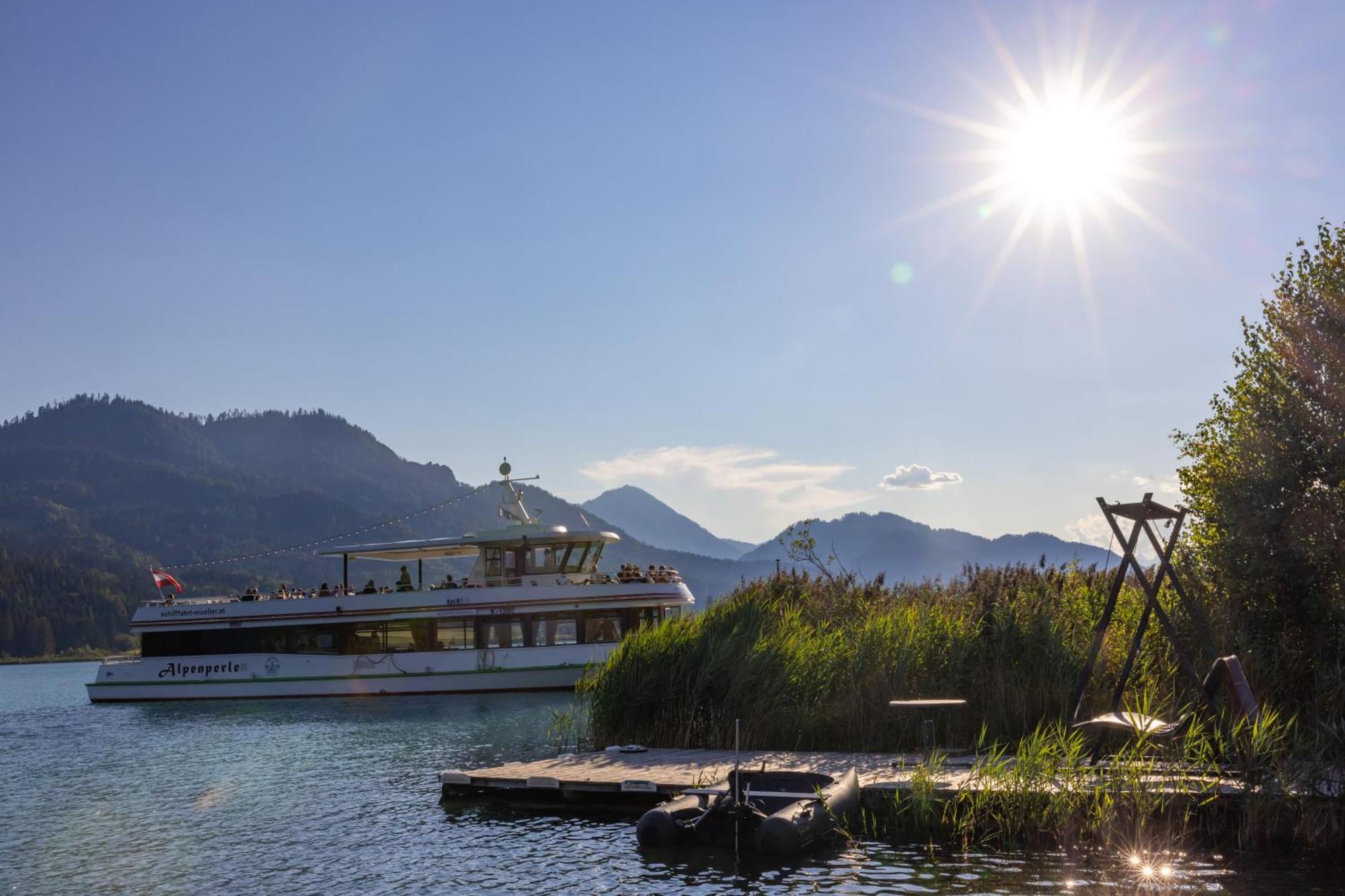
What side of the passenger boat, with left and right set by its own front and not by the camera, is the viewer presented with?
right

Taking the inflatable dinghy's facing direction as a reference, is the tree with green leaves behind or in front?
in front

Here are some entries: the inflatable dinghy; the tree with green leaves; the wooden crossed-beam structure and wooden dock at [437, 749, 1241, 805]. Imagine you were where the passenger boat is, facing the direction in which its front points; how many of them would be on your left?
0

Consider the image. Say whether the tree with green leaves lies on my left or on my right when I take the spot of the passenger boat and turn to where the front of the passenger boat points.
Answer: on my right

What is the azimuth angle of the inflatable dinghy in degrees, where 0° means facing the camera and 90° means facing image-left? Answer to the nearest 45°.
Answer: approximately 225°

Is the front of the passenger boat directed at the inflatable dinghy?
no

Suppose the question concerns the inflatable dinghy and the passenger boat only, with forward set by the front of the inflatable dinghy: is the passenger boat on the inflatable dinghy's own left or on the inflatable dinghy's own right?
on the inflatable dinghy's own left

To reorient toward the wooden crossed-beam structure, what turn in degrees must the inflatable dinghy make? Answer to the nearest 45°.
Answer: approximately 45° to its right

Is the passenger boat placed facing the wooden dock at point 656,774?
no

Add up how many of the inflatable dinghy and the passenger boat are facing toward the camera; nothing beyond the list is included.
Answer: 0

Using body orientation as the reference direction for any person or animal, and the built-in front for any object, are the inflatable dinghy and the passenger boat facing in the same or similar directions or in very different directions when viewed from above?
same or similar directions
